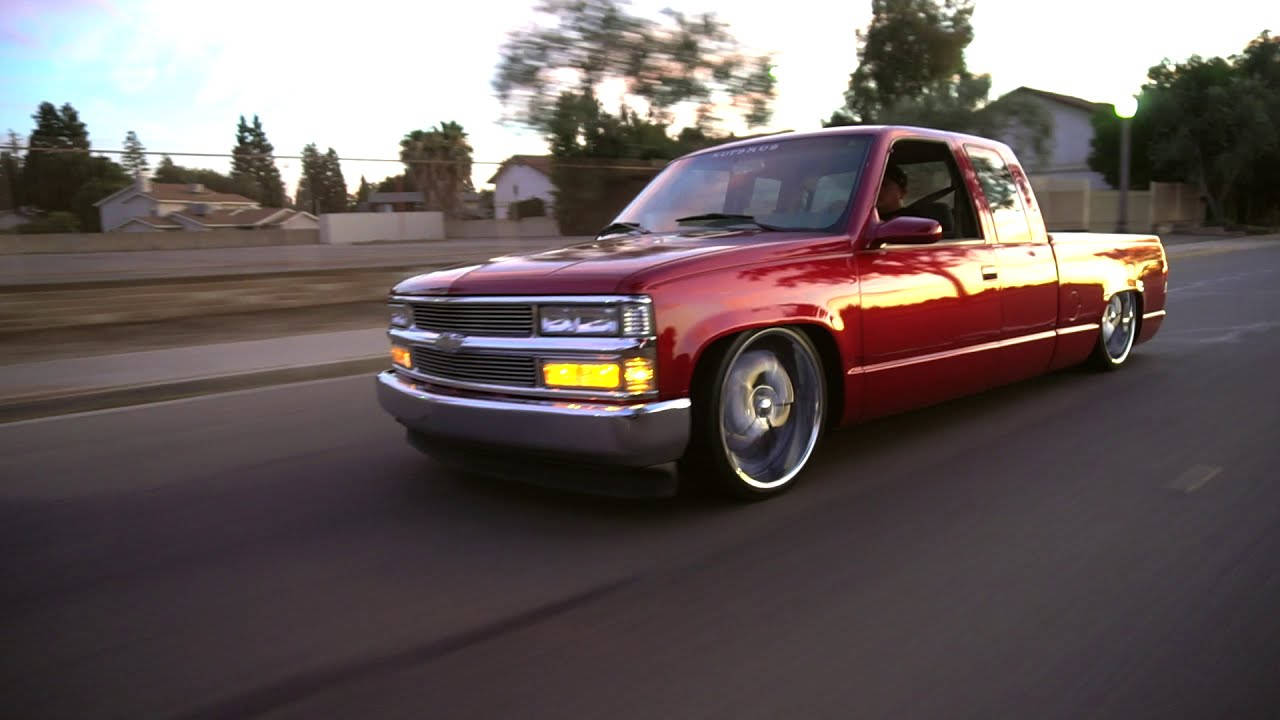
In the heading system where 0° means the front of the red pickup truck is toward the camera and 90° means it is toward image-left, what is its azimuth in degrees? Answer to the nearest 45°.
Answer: approximately 45°

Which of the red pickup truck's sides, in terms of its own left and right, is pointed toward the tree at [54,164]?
right

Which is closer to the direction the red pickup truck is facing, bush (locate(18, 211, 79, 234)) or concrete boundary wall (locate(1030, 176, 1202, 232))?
the bush

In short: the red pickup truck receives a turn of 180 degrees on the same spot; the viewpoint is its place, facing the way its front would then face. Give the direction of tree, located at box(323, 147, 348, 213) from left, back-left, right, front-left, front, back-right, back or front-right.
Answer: left

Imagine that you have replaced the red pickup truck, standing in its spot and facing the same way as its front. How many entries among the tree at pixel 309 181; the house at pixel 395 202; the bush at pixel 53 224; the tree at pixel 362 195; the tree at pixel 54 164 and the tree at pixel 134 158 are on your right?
6

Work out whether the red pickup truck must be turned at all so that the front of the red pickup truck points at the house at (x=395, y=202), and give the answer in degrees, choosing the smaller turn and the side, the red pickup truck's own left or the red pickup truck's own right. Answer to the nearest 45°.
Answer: approximately 90° to the red pickup truck's own right

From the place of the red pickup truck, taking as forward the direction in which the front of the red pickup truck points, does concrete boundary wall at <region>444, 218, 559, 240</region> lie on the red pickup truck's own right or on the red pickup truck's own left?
on the red pickup truck's own right

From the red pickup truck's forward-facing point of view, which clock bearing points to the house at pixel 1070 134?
The house is roughly at 5 o'clock from the red pickup truck.

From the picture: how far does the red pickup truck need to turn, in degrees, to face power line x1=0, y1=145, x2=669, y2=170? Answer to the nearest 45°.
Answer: approximately 90° to its right

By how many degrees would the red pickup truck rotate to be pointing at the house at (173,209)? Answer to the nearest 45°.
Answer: approximately 90° to its right

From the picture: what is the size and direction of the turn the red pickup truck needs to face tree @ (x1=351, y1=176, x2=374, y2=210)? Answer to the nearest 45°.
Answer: approximately 90° to its right

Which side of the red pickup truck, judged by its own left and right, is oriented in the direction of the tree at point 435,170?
right

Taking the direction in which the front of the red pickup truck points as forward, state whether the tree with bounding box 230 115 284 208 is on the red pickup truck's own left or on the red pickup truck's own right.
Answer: on the red pickup truck's own right

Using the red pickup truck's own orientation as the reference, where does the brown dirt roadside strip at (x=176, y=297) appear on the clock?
The brown dirt roadside strip is roughly at 3 o'clock from the red pickup truck.

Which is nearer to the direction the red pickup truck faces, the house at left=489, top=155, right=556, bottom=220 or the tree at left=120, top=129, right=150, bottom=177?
the tree

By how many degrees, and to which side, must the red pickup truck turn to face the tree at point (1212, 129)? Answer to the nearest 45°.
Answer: approximately 180°
